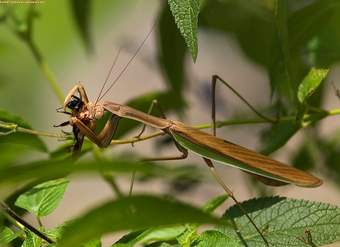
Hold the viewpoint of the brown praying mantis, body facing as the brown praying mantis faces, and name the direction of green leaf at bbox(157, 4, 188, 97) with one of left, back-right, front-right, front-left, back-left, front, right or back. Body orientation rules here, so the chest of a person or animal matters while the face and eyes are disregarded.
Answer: right

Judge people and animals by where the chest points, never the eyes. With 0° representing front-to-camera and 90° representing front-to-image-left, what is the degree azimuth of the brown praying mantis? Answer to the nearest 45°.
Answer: approximately 90°

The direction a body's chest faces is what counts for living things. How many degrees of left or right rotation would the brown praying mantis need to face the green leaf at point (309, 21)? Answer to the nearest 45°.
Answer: approximately 180°

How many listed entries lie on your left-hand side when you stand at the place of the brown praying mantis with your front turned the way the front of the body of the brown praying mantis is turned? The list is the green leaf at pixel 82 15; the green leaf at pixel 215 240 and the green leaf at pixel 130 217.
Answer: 2

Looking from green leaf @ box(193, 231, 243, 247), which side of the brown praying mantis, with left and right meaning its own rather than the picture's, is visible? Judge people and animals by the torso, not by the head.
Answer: left

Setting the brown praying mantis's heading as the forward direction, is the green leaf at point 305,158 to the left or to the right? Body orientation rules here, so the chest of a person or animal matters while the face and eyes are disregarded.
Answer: on its right

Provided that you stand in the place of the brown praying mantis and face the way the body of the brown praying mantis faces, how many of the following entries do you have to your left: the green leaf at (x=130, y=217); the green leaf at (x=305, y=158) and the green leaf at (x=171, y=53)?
1

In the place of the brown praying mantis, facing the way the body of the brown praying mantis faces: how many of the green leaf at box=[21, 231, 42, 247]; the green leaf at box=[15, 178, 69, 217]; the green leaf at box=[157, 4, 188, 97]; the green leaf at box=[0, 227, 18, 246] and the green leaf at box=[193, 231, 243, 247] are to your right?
1

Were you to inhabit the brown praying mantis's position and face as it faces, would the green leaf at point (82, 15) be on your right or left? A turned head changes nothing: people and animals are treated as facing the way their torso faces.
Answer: on your right
